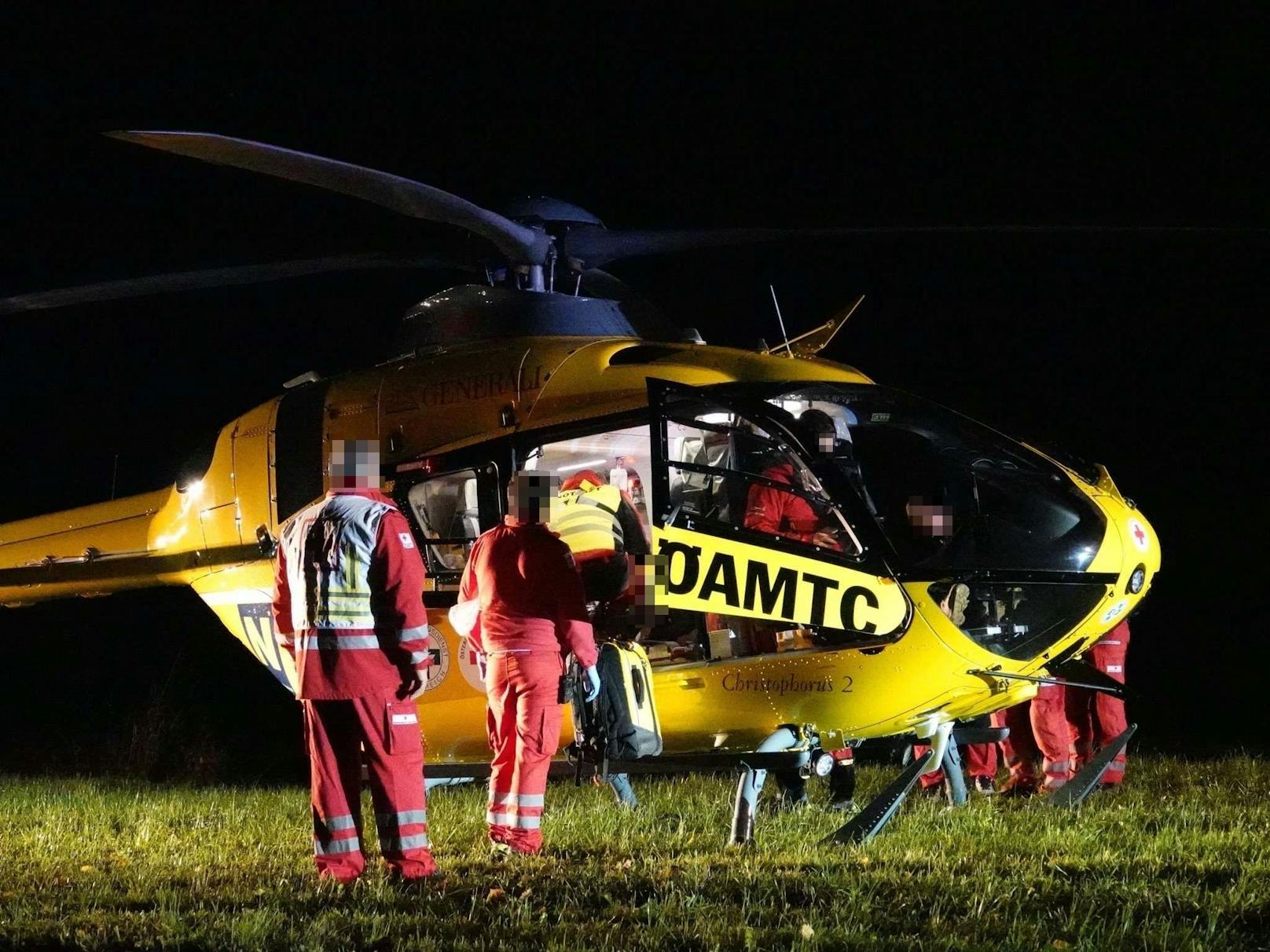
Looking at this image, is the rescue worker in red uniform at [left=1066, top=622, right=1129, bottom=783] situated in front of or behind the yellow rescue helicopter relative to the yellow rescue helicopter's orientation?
in front

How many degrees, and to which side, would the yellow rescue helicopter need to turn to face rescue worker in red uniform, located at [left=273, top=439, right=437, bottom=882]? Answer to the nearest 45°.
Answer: approximately 135° to its right

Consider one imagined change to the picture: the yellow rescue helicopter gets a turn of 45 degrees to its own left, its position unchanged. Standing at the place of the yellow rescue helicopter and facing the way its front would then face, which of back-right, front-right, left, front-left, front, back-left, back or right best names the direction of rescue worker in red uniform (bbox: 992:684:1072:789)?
front

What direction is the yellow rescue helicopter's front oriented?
to the viewer's right

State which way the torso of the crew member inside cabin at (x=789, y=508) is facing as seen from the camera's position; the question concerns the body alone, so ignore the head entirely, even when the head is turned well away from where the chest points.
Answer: to the viewer's right
